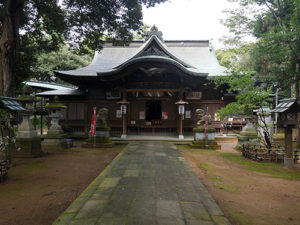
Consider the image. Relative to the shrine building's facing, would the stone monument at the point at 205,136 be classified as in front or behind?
in front

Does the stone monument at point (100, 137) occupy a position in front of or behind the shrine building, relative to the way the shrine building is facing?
in front

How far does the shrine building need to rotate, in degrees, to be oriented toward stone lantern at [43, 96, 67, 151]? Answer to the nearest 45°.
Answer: approximately 45° to its right

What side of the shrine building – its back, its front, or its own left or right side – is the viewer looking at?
front
